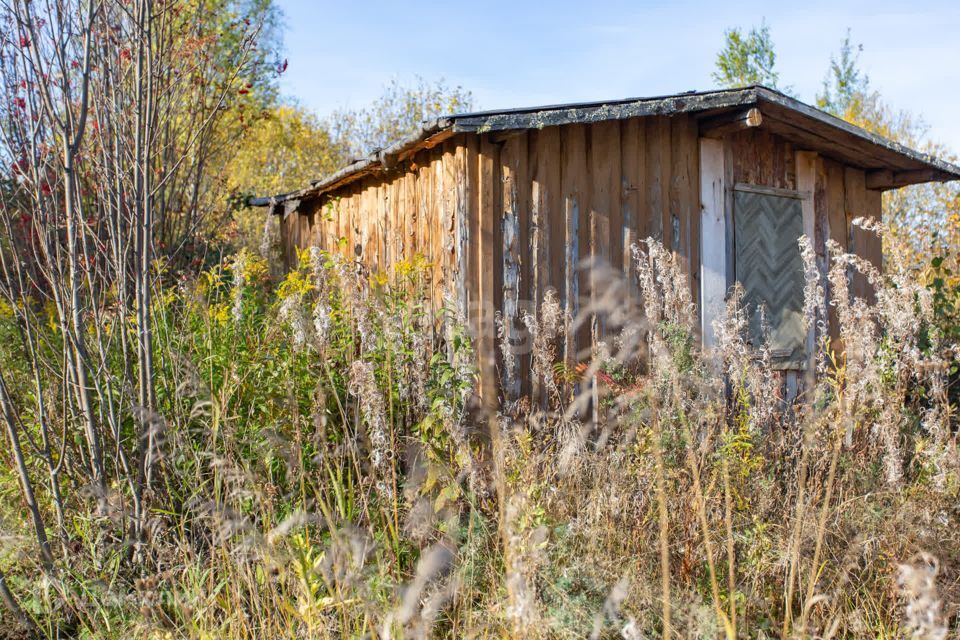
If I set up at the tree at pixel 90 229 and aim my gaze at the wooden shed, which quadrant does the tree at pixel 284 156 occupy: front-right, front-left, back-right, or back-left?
front-left

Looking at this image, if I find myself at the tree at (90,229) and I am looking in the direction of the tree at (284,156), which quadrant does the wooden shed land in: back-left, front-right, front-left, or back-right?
front-right

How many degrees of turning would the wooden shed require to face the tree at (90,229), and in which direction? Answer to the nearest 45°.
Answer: approximately 90° to its right

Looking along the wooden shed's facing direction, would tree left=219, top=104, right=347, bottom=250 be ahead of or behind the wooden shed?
behind
